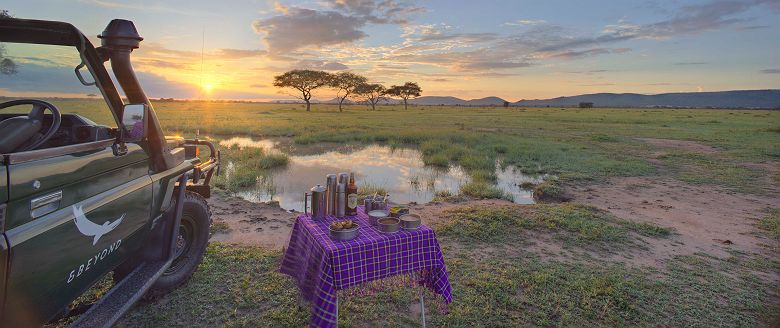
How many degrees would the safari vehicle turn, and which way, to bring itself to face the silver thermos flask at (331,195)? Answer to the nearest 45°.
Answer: approximately 45° to its right

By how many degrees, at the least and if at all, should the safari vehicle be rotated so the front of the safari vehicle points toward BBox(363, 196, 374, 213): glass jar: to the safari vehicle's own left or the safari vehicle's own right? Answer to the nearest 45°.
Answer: approximately 45° to the safari vehicle's own right

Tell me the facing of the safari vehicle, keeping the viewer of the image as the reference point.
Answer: facing away from the viewer and to the right of the viewer

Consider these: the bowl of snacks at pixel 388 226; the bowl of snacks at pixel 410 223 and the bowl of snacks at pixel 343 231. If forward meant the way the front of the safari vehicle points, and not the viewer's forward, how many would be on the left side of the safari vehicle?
0
